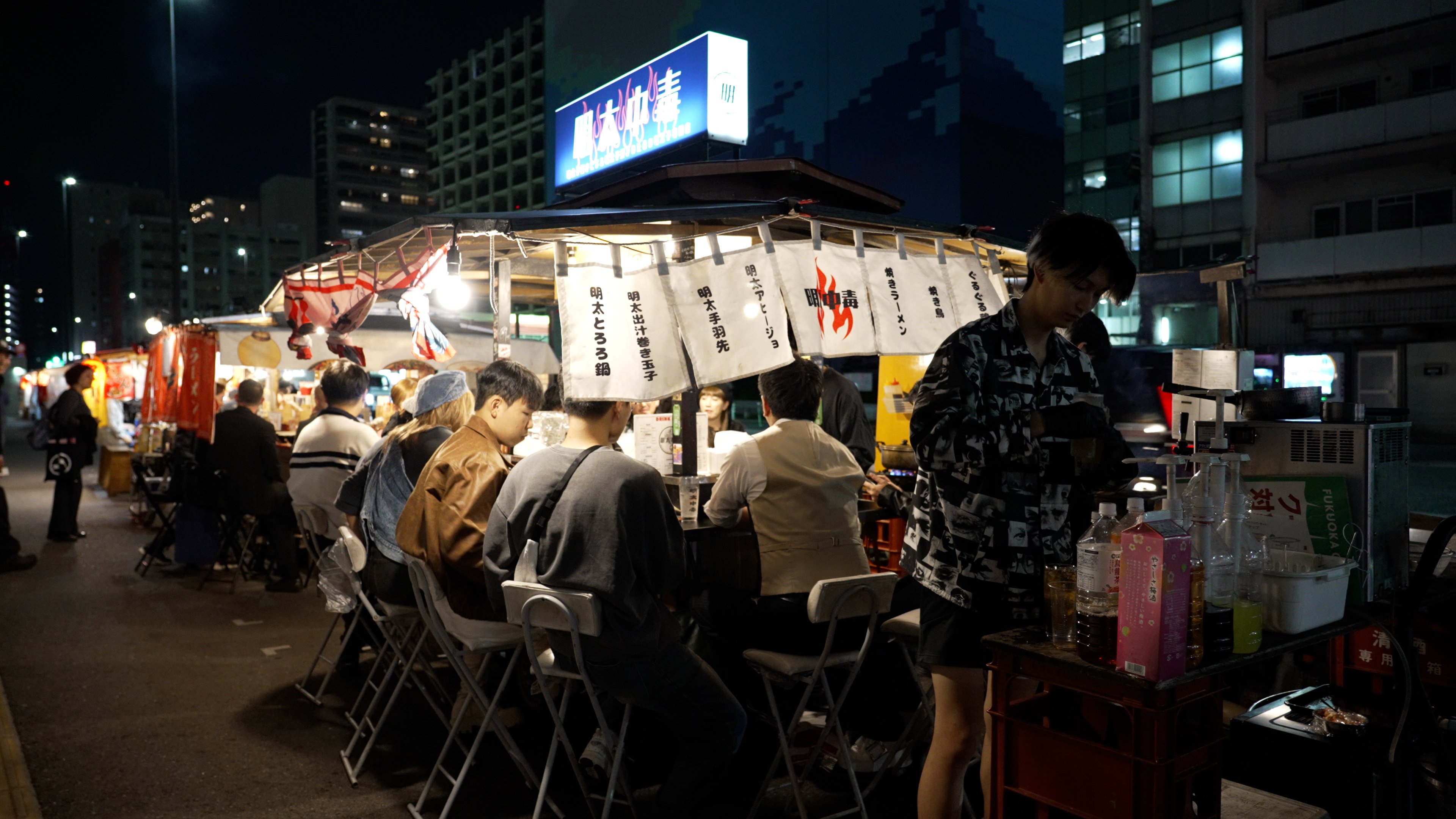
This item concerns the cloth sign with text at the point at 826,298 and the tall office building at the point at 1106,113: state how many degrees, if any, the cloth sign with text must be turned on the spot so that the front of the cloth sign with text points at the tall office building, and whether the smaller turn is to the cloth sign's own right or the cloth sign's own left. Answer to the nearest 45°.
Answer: approximately 180°

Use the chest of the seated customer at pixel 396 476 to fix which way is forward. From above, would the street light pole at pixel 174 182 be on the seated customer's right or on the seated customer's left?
on the seated customer's left

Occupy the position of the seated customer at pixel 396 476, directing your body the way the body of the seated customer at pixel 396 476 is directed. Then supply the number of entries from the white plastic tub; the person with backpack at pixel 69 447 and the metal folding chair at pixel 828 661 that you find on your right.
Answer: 2

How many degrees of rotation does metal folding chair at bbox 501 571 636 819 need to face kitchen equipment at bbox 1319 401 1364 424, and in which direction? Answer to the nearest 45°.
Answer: approximately 45° to its right

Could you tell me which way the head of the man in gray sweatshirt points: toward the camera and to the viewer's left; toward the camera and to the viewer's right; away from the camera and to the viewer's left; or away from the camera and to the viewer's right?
away from the camera and to the viewer's right

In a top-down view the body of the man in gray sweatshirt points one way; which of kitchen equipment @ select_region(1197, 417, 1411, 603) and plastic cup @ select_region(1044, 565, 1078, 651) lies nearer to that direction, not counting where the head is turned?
the kitchen equipment

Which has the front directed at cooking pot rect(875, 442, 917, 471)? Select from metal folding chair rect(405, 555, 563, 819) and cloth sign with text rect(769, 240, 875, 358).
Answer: the metal folding chair

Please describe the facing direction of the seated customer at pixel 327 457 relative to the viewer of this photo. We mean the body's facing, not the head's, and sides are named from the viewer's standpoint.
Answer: facing away from the viewer and to the right of the viewer

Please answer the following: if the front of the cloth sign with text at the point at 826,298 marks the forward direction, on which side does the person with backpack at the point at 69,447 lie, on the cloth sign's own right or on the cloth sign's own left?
on the cloth sign's own right

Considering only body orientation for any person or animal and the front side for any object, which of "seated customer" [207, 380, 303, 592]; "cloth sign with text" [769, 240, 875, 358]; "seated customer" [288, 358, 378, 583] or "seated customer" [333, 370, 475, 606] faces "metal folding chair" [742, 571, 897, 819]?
the cloth sign with text

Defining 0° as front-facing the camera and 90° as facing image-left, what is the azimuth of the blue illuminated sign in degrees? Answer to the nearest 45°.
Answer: approximately 45°

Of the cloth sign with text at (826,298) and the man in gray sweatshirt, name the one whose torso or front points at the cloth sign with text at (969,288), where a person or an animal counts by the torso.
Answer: the man in gray sweatshirt

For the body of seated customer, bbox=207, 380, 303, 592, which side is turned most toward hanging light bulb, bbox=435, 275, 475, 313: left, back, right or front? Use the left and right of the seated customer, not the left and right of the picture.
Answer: right

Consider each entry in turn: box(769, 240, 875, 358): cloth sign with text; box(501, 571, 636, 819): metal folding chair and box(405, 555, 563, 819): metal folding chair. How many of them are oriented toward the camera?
1

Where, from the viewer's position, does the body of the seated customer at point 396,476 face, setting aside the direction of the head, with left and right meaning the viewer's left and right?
facing away from the viewer and to the right of the viewer

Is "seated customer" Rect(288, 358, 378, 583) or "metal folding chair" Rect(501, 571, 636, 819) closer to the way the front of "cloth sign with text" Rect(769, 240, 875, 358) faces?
the metal folding chair

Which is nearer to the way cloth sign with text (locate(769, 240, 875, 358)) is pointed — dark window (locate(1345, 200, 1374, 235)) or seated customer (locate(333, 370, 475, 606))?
the seated customer
